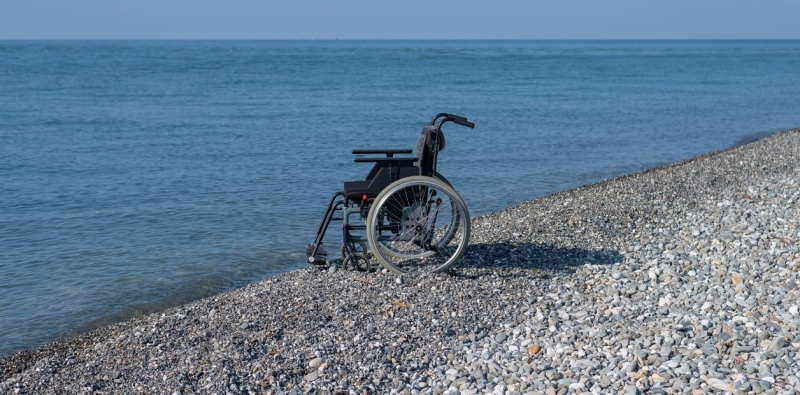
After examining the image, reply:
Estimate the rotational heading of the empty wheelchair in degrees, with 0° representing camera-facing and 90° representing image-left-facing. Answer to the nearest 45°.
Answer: approximately 90°
